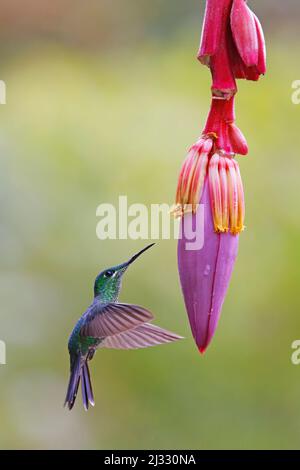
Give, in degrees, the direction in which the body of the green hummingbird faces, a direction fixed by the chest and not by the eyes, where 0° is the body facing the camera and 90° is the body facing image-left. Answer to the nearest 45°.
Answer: approximately 270°
